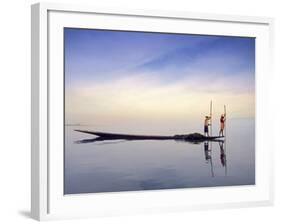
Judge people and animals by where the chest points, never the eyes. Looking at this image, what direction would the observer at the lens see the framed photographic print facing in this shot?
facing the viewer and to the right of the viewer
